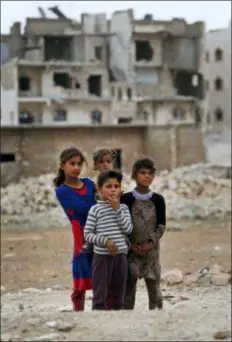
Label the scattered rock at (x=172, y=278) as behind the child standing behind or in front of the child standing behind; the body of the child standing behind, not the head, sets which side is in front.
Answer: behind

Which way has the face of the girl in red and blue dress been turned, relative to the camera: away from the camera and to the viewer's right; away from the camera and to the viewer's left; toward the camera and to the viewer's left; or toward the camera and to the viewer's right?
toward the camera and to the viewer's right

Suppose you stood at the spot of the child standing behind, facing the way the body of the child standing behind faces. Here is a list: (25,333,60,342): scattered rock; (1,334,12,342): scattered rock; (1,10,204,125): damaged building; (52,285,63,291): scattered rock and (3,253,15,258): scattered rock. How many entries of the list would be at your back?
3

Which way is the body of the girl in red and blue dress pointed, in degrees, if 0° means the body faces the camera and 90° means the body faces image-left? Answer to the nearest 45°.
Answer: approximately 315°

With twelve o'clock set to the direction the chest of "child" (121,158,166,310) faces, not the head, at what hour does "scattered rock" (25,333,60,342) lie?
The scattered rock is roughly at 1 o'clock from the child.

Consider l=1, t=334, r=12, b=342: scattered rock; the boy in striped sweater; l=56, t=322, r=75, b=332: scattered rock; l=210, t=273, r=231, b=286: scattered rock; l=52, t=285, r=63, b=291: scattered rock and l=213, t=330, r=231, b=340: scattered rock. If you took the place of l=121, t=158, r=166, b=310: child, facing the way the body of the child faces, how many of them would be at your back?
2

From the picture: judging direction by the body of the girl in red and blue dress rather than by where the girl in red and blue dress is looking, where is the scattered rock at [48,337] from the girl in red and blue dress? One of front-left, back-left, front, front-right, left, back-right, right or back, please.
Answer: front-right

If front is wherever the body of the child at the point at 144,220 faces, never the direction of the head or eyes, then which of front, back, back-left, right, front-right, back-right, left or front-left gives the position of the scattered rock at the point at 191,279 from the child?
back

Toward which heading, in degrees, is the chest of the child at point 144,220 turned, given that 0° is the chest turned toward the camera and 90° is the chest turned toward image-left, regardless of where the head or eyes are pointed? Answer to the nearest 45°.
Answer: approximately 0°
